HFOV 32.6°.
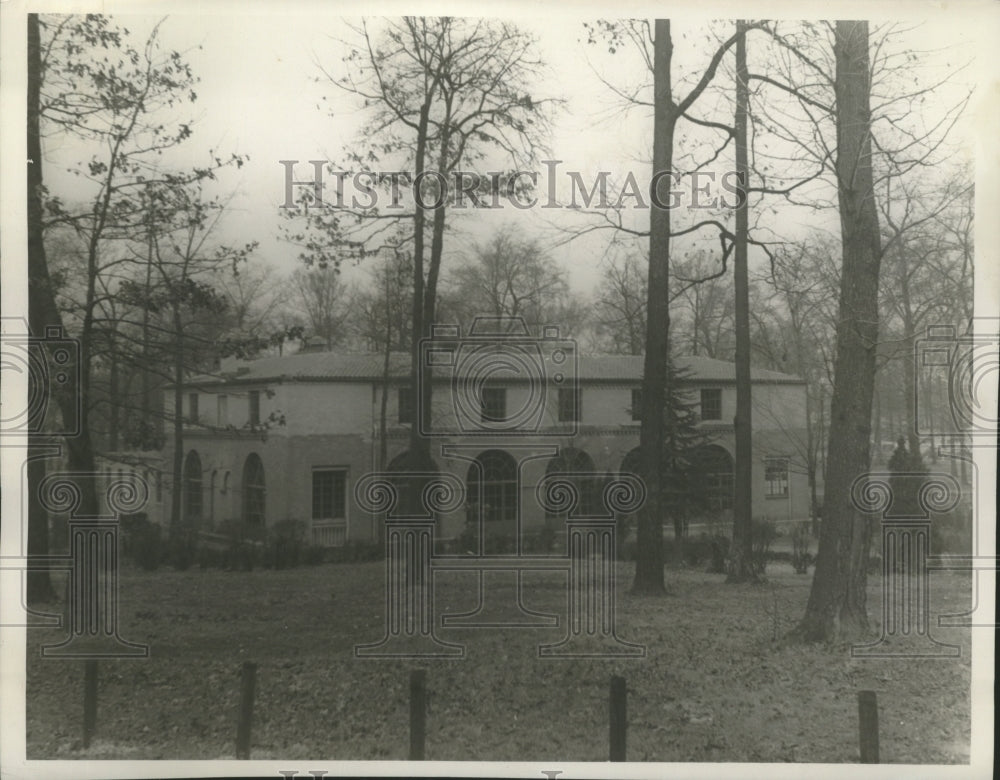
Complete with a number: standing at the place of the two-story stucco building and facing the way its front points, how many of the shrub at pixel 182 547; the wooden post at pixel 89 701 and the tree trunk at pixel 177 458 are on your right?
3

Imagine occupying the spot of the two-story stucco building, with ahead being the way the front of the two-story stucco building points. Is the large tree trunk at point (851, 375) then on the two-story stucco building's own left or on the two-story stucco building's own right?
on the two-story stucco building's own left

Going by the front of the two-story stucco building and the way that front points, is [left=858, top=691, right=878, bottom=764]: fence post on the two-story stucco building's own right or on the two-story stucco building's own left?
on the two-story stucco building's own left

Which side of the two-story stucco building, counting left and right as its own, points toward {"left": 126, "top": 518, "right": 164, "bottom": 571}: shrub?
right

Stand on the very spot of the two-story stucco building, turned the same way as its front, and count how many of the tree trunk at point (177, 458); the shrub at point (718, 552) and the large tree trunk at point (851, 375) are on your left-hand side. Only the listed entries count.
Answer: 2

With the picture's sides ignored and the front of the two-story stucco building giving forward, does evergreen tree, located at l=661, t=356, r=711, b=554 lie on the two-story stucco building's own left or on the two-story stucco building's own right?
on the two-story stucco building's own left

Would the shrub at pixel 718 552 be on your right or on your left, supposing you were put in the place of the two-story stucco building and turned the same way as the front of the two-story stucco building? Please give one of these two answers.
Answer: on your left

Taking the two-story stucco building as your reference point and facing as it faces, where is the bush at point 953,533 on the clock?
The bush is roughly at 9 o'clock from the two-story stucco building.

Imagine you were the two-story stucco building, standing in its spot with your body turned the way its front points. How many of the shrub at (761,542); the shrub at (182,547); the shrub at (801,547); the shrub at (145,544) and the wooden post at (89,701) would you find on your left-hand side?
2

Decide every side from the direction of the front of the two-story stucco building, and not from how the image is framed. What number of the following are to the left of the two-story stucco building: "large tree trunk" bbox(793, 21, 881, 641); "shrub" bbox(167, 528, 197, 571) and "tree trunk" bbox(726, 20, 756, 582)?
2

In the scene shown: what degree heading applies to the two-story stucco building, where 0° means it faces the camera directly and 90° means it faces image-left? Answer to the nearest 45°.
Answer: approximately 0°
